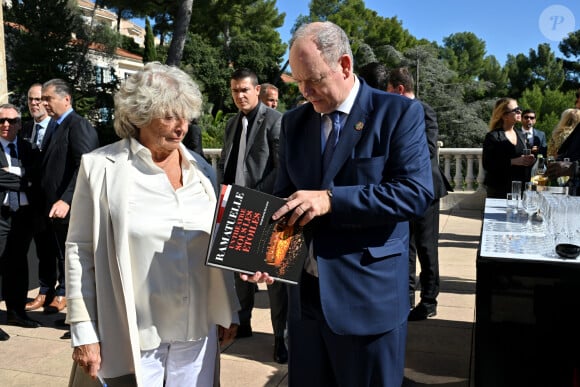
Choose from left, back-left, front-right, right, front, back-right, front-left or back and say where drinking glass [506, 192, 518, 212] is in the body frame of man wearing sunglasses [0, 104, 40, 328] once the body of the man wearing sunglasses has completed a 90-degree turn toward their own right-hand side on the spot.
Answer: back-left

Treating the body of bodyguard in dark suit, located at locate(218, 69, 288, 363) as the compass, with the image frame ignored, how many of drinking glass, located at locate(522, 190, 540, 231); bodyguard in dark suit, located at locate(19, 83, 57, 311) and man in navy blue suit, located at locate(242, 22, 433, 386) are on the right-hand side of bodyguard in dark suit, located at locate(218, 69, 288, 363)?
1

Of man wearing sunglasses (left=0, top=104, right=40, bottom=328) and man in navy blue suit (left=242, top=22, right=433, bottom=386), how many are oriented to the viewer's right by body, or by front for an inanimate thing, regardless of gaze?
0

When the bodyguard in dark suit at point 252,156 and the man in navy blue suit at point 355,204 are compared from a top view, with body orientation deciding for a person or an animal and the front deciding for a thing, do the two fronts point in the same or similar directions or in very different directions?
same or similar directions

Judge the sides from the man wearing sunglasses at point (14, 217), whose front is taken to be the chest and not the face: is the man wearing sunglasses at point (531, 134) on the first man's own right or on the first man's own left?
on the first man's own left

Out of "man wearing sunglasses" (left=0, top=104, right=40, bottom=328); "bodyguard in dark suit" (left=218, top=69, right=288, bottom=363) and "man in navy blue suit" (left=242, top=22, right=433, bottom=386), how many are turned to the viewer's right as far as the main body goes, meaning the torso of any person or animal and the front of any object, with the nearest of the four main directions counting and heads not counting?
0

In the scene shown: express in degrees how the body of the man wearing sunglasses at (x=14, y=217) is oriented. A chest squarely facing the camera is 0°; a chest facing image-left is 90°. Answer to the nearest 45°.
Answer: approximately 0°

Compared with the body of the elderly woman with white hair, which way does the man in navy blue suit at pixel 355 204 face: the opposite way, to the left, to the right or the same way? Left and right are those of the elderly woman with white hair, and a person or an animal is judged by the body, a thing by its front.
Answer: to the right

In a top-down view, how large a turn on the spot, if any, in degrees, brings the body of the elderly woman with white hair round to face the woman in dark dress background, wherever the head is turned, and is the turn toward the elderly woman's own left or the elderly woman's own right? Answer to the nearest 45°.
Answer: approximately 90° to the elderly woman's own left

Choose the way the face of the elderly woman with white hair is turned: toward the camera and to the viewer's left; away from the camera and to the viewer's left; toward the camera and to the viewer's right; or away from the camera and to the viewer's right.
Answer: toward the camera and to the viewer's right

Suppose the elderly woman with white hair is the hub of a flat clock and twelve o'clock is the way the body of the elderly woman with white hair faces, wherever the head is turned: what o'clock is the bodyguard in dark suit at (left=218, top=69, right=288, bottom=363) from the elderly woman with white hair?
The bodyguard in dark suit is roughly at 8 o'clock from the elderly woman with white hair.

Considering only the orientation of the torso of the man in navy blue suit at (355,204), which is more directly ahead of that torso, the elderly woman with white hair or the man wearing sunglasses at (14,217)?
the elderly woman with white hair

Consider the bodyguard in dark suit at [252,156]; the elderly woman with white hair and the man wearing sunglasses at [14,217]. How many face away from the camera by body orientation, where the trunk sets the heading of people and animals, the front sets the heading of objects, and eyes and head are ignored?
0

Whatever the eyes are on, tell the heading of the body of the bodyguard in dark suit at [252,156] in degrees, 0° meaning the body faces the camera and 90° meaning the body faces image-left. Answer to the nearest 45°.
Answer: approximately 45°

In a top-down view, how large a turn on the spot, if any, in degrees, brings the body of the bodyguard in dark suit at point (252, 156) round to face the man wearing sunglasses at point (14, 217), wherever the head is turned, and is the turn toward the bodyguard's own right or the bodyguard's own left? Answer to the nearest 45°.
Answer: approximately 45° to the bodyguard's own right
